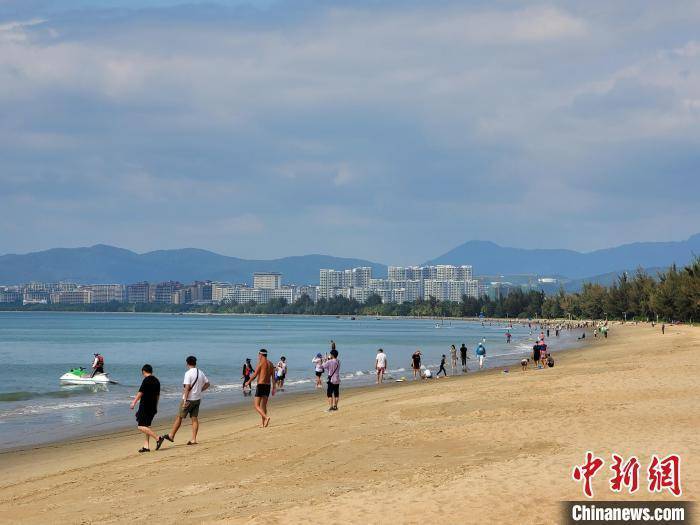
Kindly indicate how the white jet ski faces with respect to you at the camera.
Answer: facing to the left of the viewer

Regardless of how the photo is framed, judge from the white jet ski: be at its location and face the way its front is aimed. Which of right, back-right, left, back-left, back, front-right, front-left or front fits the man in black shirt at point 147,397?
left

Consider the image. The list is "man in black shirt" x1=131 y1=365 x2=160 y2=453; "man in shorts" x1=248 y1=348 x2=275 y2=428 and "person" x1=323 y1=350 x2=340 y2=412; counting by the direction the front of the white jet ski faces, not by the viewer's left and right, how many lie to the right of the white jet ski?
0

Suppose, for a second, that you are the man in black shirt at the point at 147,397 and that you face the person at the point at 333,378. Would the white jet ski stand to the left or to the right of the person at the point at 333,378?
left

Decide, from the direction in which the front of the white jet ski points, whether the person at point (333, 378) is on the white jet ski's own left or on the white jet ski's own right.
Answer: on the white jet ski's own left

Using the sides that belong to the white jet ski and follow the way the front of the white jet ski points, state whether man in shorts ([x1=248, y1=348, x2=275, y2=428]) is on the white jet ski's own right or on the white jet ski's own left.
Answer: on the white jet ski's own left
